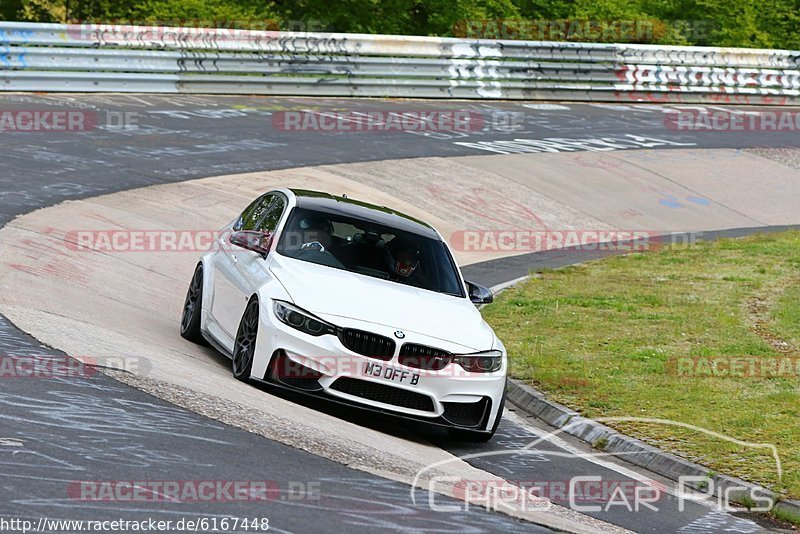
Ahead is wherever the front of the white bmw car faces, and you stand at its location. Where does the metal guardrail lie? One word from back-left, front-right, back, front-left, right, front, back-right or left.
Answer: back-left

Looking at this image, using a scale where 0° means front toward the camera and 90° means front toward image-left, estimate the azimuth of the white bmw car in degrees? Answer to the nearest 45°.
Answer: approximately 315°
